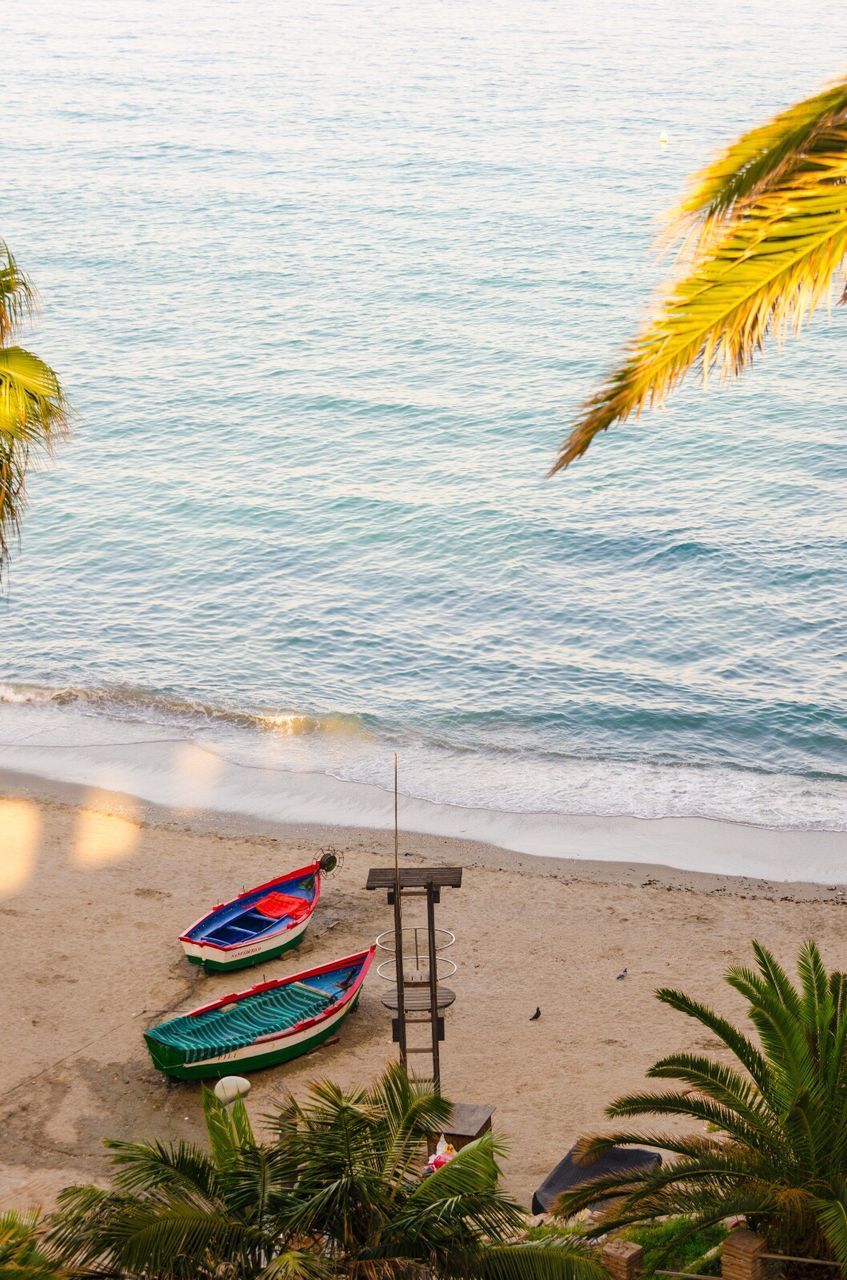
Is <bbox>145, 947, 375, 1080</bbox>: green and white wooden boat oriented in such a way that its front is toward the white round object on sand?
no

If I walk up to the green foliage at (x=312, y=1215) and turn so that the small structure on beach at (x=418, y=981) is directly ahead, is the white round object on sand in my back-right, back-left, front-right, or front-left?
front-left

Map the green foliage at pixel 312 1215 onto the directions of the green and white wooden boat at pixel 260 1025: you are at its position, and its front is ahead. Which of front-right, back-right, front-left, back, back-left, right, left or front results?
back-right

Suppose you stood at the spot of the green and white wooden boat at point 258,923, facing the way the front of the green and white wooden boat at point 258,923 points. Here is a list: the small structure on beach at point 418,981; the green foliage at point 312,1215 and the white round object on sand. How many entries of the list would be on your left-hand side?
0

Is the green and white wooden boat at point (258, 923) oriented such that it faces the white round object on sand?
no

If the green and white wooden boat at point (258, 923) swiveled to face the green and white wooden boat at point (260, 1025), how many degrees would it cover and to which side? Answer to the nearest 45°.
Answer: approximately 135° to its right

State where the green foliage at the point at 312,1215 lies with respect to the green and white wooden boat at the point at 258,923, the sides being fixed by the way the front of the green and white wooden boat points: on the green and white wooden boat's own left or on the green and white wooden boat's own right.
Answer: on the green and white wooden boat's own right

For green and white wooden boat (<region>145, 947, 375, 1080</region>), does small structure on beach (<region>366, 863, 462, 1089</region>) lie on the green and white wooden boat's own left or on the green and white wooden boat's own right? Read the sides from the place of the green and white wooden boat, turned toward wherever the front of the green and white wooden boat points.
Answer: on the green and white wooden boat's own right

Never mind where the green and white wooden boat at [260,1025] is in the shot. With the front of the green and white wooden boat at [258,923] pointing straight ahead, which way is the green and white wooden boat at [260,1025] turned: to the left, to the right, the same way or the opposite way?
the same way

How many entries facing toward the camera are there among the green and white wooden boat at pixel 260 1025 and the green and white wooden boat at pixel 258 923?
0

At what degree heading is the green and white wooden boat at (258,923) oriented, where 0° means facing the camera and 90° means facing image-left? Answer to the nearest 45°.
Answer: approximately 225°

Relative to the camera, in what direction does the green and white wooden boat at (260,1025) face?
facing away from the viewer and to the right of the viewer
